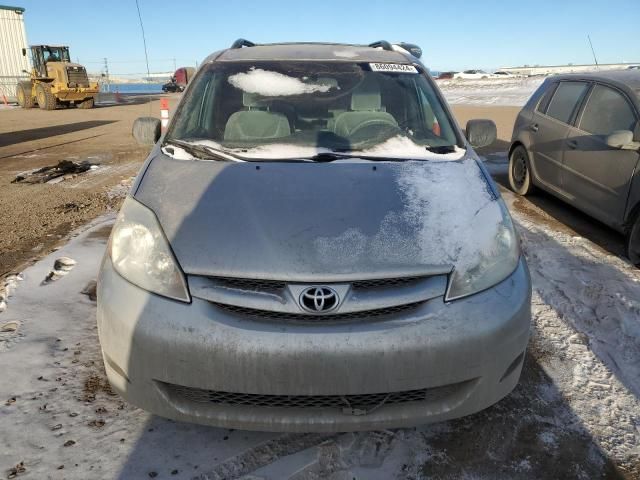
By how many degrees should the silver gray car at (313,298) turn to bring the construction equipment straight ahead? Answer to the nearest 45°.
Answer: approximately 135° to its right

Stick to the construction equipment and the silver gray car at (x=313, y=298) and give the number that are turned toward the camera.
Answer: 1

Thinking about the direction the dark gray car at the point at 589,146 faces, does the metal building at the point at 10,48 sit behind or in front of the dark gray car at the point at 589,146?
behind
